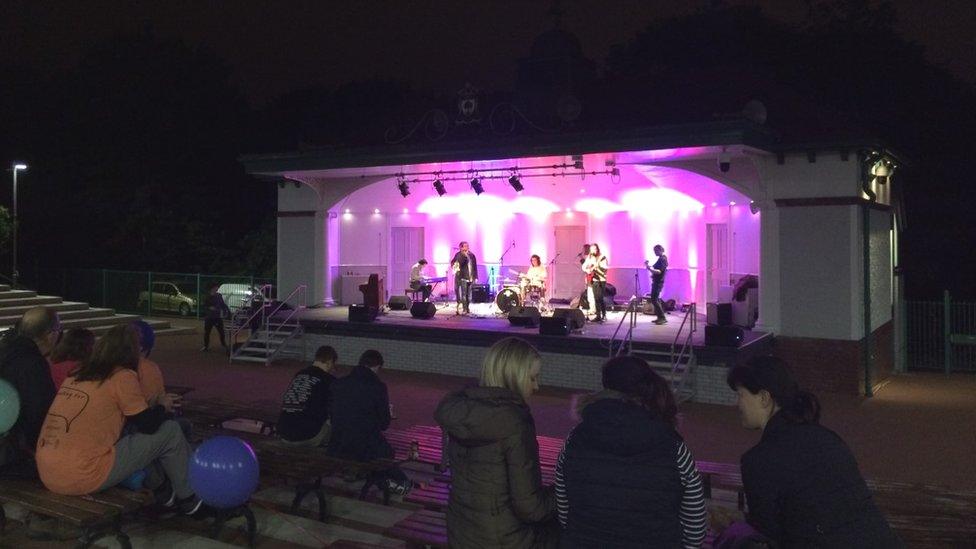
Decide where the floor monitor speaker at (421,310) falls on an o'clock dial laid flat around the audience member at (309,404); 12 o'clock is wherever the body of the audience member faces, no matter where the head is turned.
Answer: The floor monitor speaker is roughly at 11 o'clock from the audience member.

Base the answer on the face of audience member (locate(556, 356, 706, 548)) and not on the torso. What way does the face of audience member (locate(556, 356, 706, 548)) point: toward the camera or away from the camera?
away from the camera

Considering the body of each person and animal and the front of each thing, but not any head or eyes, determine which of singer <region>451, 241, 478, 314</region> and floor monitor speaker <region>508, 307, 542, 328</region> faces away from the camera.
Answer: the floor monitor speaker

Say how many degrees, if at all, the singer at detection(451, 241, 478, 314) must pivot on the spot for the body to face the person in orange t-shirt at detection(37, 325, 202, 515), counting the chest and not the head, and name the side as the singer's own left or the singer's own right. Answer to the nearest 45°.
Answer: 0° — they already face them

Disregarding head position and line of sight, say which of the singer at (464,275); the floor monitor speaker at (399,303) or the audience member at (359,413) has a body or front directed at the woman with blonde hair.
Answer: the singer

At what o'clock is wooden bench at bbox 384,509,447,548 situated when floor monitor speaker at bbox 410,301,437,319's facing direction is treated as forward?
The wooden bench is roughly at 6 o'clock from the floor monitor speaker.

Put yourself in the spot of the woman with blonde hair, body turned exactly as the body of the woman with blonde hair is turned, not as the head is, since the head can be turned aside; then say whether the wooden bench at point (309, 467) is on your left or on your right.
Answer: on your left

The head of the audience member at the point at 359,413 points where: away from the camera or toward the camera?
away from the camera

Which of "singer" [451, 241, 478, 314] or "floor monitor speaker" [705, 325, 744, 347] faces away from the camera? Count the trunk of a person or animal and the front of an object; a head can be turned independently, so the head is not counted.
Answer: the floor monitor speaker

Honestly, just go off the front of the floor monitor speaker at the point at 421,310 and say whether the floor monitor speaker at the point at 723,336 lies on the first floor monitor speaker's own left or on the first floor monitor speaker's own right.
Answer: on the first floor monitor speaker's own right

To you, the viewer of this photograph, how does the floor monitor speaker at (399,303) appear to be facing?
facing away from the viewer

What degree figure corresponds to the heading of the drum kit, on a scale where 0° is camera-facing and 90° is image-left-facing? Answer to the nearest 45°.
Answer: approximately 45°
